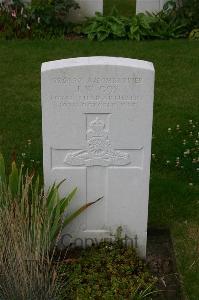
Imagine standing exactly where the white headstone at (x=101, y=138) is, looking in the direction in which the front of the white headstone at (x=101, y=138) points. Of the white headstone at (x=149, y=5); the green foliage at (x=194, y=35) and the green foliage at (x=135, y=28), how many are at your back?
3

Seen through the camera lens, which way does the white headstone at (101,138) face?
facing the viewer

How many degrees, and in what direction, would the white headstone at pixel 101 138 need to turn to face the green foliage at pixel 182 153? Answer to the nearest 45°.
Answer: approximately 135° to its left

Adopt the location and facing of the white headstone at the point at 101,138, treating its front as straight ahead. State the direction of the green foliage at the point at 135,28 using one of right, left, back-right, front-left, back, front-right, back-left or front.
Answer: back

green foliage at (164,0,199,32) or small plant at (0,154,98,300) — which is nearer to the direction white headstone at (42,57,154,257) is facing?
the small plant

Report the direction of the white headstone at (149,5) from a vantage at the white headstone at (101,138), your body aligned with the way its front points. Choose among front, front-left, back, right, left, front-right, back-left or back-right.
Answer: back

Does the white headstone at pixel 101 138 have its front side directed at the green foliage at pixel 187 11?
no

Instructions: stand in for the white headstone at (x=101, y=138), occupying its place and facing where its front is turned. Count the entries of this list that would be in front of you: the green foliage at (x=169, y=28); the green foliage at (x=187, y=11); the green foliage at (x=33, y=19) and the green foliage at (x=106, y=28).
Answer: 0

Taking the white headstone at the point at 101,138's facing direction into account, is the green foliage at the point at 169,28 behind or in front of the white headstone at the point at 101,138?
behind

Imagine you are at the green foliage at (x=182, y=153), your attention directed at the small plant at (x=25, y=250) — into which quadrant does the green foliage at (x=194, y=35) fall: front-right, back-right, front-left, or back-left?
back-right

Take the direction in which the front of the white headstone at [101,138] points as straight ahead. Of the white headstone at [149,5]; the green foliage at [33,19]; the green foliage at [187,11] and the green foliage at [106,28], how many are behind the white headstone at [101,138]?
4

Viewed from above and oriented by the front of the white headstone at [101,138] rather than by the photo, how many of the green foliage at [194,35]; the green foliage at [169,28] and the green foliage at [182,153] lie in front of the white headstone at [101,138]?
0

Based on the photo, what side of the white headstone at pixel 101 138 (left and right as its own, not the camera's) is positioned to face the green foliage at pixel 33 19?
back

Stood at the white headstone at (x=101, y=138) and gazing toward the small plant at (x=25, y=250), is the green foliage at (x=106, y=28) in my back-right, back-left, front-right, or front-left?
back-right

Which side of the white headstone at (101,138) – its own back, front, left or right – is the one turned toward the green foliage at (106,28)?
back

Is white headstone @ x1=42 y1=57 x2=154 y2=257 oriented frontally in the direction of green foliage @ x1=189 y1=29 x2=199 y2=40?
no
